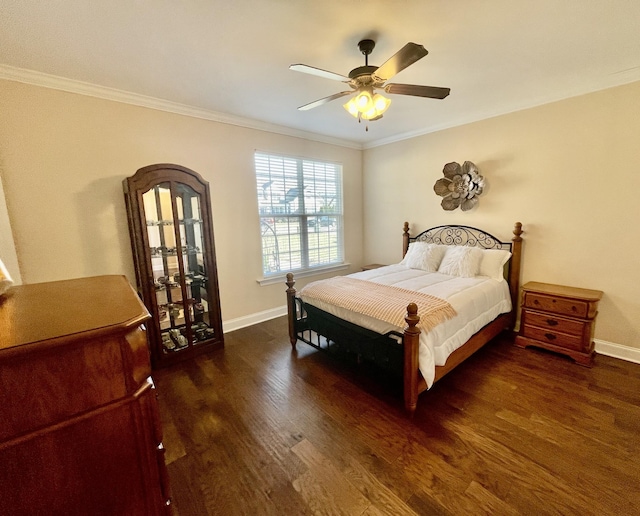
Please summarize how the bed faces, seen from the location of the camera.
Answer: facing the viewer and to the left of the viewer

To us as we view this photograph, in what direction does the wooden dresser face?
facing to the right of the viewer

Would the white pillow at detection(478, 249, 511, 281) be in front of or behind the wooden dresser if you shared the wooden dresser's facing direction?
in front

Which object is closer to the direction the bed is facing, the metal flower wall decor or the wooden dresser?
the wooden dresser

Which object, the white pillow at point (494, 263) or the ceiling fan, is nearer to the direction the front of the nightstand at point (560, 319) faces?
the ceiling fan

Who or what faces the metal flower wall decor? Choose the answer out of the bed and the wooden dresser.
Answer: the wooden dresser

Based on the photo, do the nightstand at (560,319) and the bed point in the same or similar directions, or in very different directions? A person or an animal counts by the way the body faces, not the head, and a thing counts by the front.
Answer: same or similar directions

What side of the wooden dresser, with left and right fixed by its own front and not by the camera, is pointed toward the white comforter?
front

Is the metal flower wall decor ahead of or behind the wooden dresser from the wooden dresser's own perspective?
ahead

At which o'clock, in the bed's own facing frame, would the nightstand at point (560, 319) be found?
The nightstand is roughly at 7 o'clock from the bed.

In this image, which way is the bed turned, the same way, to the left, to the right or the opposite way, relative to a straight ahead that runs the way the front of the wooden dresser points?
the opposite way

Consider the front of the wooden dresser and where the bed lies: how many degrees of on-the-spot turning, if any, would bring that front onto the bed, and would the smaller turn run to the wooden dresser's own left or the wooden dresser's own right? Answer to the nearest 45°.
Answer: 0° — it already faces it

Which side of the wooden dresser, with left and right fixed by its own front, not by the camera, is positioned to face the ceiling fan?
front

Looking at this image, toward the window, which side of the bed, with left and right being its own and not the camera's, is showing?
right

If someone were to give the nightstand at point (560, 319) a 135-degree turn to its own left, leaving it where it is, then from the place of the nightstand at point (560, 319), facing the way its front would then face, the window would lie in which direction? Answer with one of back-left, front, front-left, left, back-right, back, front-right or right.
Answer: back
